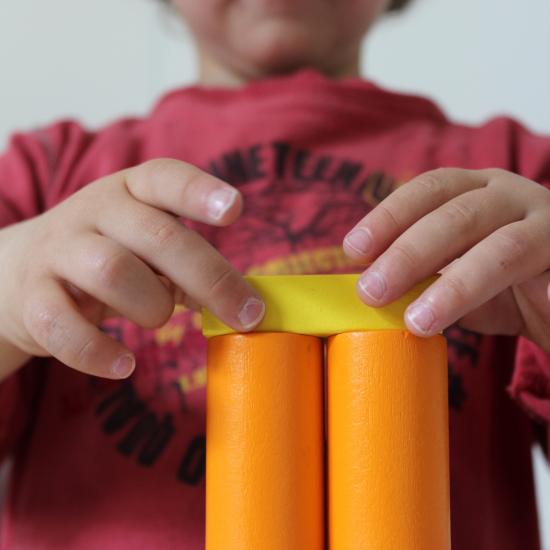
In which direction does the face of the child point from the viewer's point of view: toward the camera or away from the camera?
toward the camera

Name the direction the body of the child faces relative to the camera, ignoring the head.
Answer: toward the camera
